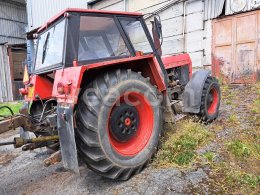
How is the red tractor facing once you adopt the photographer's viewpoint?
facing away from the viewer and to the right of the viewer
